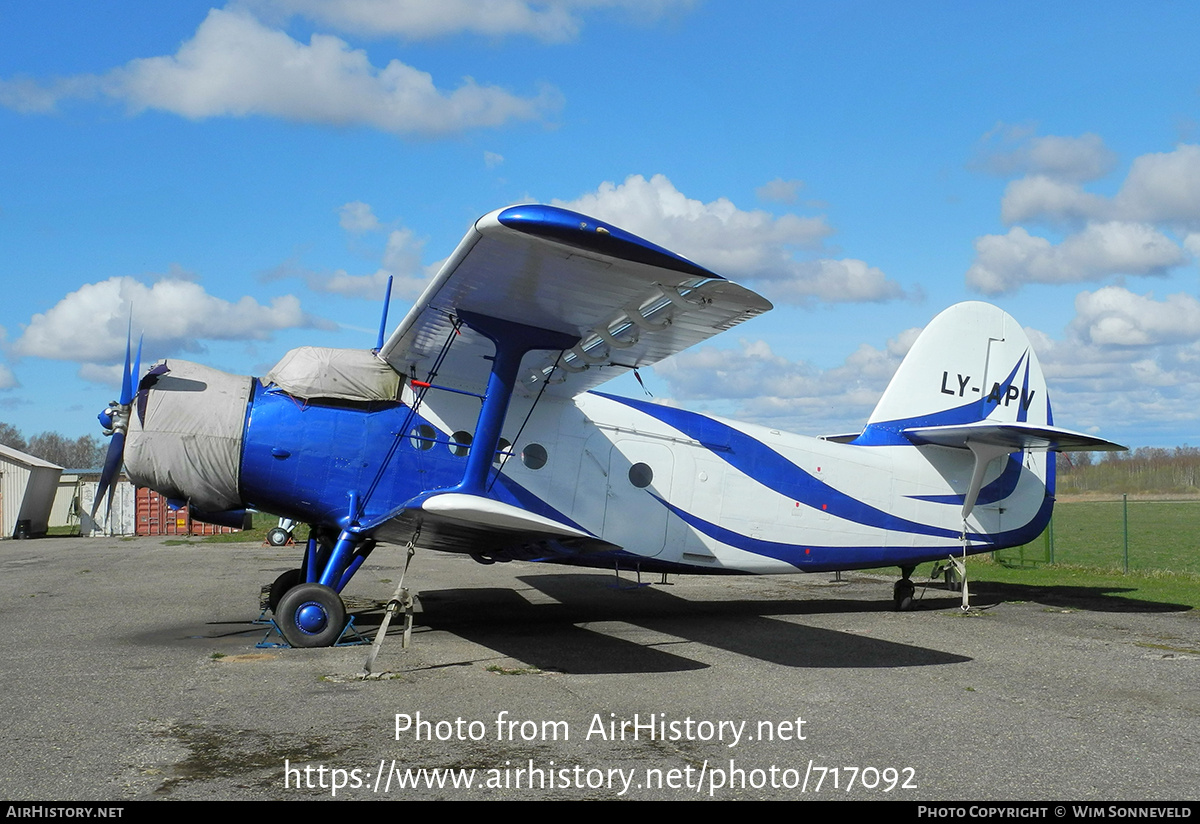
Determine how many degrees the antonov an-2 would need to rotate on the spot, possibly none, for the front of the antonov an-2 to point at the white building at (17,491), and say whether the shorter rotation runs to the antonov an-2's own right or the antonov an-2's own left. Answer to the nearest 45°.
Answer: approximately 45° to the antonov an-2's own right

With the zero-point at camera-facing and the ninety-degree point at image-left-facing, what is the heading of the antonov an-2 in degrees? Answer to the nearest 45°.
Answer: approximately 90°
